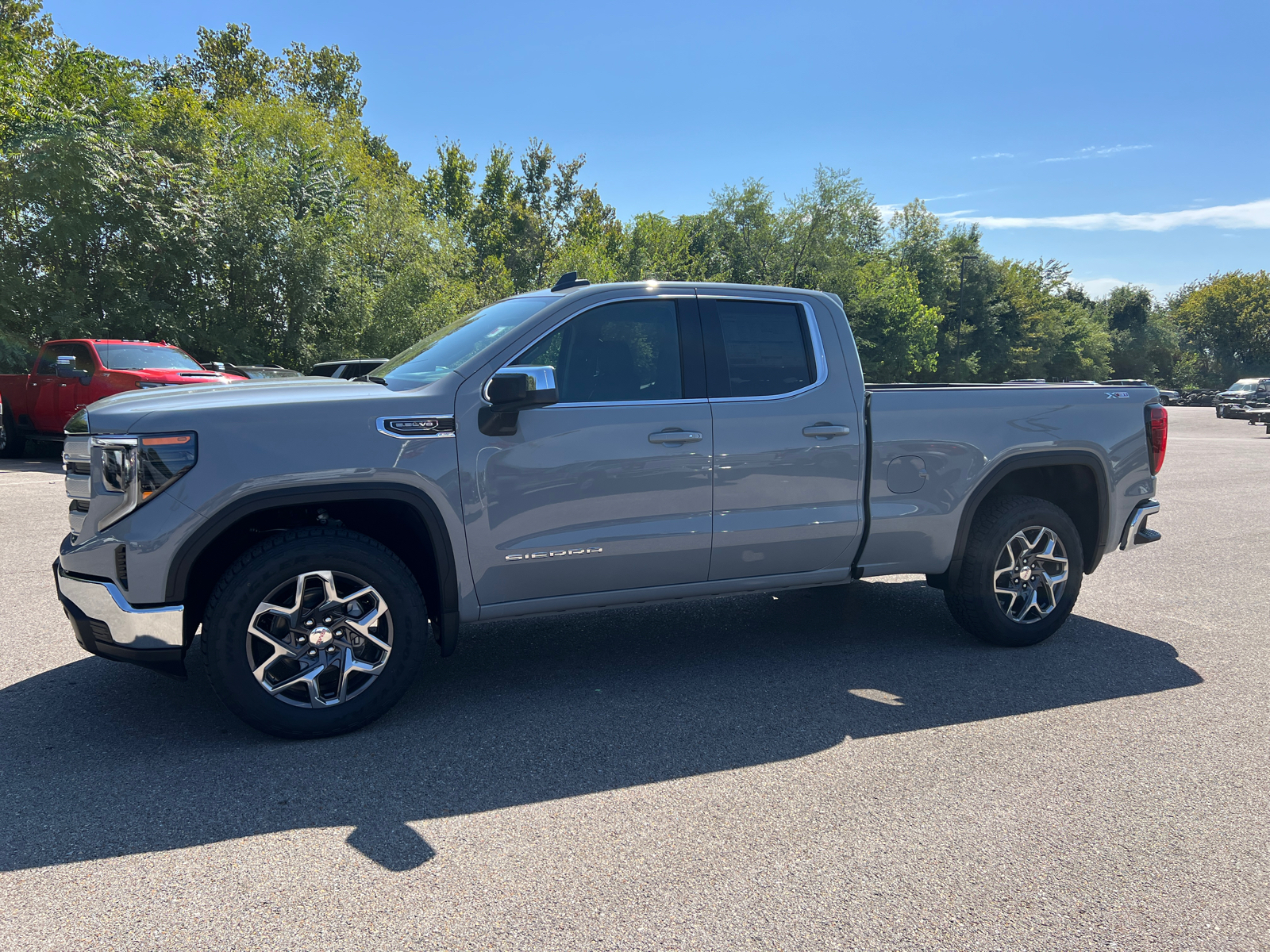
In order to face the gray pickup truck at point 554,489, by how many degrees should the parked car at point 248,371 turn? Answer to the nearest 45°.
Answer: approximately 45° to its right

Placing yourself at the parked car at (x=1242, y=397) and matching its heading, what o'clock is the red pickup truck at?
The red pickup truck is roughly at 11 o'clock from the parked car.

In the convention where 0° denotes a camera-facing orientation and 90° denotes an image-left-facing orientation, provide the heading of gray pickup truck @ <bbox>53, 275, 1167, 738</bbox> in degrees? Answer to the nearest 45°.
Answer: approximately 45°

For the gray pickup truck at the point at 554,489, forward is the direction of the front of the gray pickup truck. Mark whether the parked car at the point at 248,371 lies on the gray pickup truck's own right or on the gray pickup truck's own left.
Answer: on the gray pickup truck's own right

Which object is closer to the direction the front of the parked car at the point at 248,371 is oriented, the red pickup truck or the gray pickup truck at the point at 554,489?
the gray pickup truck

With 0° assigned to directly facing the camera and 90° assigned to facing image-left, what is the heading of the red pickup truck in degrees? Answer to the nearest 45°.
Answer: approximately 315°

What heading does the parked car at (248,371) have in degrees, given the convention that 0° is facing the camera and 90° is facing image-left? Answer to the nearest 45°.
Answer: approximately 315°
